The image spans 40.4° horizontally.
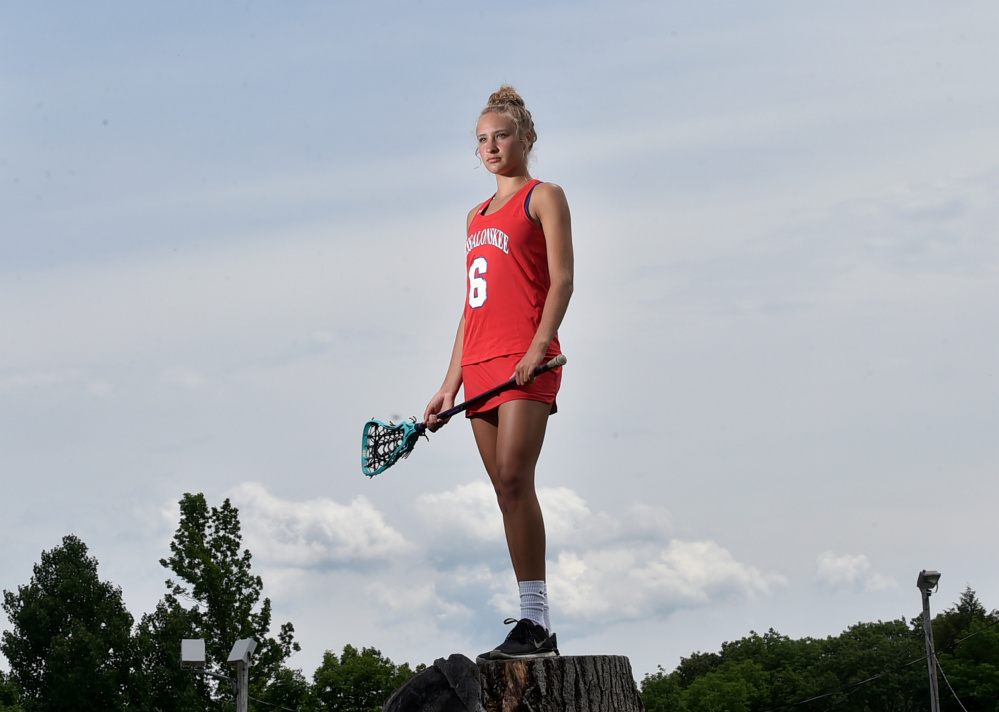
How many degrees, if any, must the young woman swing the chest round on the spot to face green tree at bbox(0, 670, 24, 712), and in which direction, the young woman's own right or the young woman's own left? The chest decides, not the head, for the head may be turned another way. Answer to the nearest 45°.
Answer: approximately 90° to the young woman's own right

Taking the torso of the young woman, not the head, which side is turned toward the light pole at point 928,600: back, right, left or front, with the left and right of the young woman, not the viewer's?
back

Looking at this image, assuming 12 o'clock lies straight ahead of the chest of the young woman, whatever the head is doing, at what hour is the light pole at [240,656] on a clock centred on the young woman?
The light pole is roughly at 4 o'clock from the young woman.

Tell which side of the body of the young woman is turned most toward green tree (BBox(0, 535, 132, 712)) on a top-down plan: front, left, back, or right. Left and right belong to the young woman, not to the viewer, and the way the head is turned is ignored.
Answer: right

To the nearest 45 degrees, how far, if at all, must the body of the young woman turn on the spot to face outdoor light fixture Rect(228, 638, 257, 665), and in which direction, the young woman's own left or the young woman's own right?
approximately 135° to the young woman's own right

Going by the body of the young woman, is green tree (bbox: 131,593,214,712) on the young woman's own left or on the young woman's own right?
on the young woman's own right

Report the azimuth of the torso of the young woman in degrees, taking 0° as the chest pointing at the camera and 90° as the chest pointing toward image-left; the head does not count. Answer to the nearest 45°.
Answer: approximately 45°

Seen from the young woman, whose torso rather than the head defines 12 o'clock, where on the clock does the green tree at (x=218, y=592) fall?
The green tree is roughly at 4 o'clock from the young woman.
